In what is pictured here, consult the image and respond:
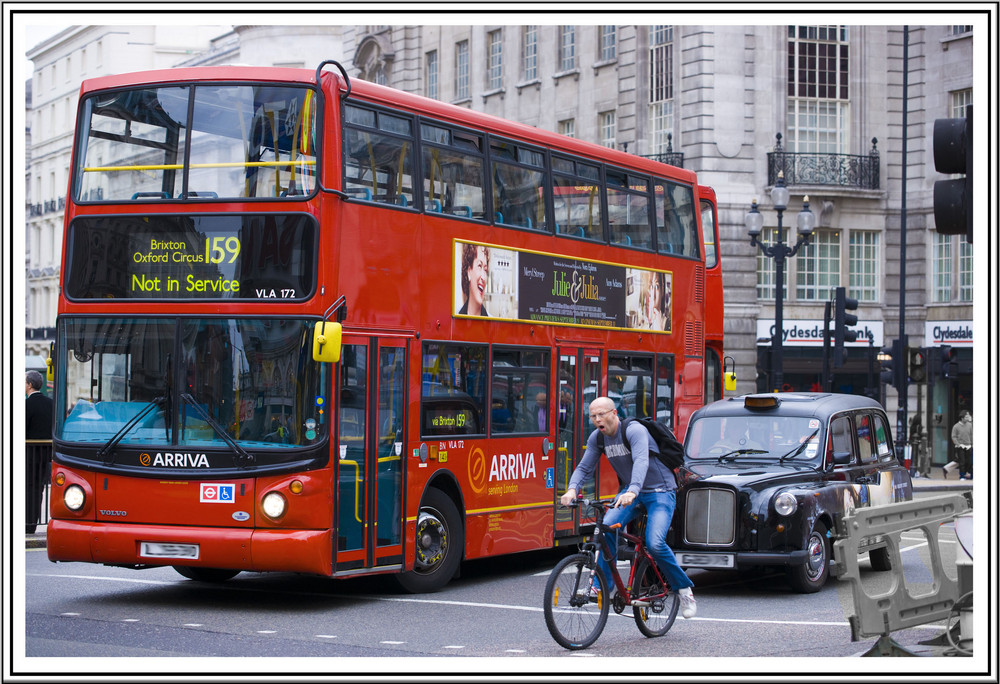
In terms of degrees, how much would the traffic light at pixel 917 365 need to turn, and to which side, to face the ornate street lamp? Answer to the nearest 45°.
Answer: approximately 45° to its right

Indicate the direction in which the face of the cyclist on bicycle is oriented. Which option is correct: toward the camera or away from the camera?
toward the camera

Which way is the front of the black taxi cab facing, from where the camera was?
facing the viewer and to the left of the viewer

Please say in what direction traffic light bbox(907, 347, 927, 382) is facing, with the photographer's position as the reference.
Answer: facing the viewer

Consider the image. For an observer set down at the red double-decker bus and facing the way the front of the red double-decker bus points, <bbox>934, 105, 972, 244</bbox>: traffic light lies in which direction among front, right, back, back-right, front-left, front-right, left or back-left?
left

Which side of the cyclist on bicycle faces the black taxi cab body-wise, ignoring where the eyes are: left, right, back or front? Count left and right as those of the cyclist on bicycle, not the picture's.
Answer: back

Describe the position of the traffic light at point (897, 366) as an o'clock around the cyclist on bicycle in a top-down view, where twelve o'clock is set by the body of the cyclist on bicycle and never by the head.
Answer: The traffic light is roughly at 5 o'clock from the cyclist on bicycle.

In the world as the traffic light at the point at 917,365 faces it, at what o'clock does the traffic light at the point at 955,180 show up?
the traffic light at the point at 955,180 is roughly at 12 o'clock from the traffic light at the point at 917,365.

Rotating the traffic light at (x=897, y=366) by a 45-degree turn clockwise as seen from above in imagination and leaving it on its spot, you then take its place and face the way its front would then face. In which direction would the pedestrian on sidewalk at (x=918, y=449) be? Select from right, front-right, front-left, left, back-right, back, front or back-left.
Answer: front-right

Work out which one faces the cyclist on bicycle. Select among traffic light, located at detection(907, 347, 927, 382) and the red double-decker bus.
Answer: the traffic light
